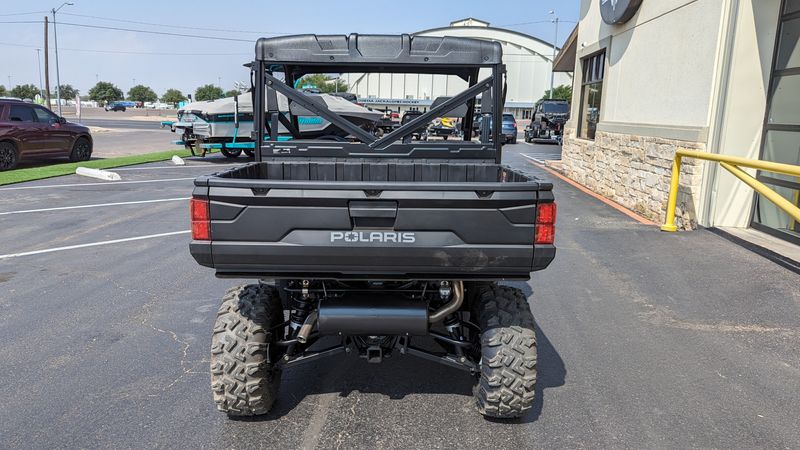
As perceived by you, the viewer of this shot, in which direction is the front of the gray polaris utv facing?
facing away from the viewer

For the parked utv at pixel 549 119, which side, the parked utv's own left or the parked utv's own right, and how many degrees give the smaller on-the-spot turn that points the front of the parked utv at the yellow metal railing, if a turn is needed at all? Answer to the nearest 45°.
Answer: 0° — it already faces it

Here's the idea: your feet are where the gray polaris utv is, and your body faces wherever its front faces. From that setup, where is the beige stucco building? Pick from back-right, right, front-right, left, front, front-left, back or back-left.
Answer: front-right

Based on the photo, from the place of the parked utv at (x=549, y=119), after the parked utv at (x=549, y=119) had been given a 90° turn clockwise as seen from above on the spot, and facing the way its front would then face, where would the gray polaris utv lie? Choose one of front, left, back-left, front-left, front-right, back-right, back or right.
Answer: left

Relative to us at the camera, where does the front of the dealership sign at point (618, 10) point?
facing the viewer and to the left of the viewer

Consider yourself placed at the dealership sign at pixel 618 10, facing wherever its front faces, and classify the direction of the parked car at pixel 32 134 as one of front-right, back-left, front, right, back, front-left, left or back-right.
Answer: front-right

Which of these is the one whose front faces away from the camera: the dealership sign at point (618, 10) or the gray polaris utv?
the gray polaris utv

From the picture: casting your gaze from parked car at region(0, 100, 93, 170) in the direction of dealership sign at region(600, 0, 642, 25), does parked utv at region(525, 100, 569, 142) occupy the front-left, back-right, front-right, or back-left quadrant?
front-left

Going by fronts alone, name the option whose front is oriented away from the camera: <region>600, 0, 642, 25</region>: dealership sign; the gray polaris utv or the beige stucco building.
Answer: the gray polaris utv

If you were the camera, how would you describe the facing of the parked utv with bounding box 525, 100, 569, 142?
facing the viewer

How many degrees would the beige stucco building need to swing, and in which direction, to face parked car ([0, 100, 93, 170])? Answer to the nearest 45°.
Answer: approximately 45° to its right
